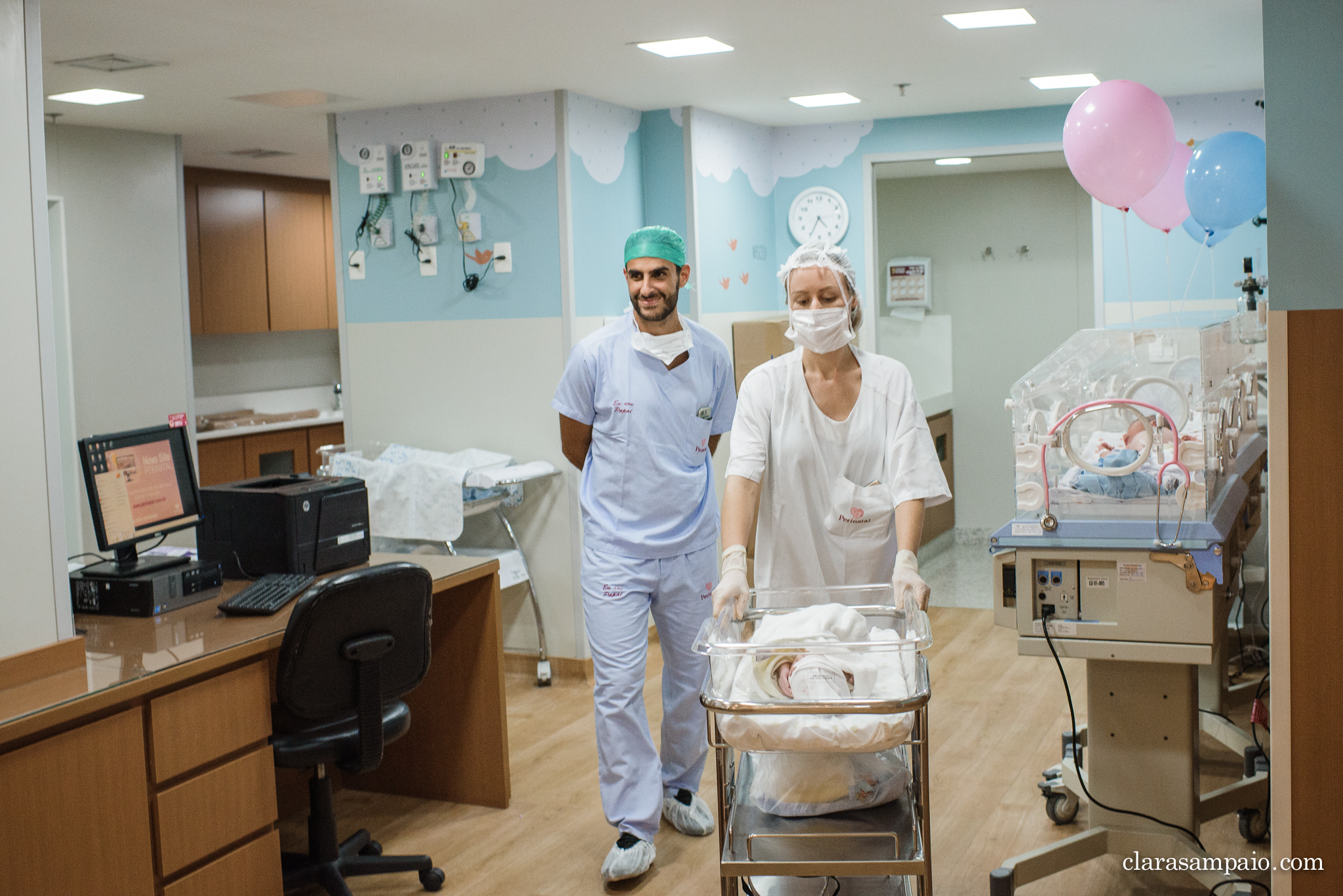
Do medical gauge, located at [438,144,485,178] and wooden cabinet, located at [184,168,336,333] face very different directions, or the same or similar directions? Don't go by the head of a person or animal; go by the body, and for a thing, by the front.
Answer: same or similar directions

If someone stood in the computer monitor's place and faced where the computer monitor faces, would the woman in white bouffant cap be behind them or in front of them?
in front

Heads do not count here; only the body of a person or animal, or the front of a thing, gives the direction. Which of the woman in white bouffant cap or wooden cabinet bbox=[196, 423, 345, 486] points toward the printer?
the wooden cabinet

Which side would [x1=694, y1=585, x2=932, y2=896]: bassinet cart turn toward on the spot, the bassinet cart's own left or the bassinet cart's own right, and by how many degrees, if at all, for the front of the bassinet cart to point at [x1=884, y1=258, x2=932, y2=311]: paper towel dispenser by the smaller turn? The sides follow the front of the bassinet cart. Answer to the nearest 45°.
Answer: approximately 180°

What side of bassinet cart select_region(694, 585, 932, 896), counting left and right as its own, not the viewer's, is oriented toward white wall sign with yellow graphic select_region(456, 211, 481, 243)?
back

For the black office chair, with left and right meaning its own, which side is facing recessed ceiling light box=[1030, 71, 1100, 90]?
right

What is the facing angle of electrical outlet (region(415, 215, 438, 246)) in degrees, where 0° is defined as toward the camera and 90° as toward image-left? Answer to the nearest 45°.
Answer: approximately 0°

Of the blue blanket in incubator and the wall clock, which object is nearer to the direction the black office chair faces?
the wall clock

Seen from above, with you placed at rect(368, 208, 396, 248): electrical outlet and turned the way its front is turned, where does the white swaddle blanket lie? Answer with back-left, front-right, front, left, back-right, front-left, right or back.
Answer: front

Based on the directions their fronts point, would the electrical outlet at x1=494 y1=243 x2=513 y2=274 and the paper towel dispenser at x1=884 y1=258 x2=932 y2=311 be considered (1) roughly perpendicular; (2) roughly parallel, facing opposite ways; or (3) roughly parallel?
roughly parallel

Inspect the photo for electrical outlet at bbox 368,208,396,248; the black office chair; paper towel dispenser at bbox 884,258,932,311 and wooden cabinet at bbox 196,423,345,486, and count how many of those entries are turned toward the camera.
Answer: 3

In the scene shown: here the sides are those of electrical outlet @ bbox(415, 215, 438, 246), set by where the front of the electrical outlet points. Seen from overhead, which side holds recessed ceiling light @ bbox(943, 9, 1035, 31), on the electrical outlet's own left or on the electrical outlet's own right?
on the electrical outlet's own left

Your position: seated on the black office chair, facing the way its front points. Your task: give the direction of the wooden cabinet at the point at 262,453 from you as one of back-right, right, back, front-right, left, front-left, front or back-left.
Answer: front-right

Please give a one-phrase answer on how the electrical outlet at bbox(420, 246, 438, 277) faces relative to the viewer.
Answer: facing the viewer

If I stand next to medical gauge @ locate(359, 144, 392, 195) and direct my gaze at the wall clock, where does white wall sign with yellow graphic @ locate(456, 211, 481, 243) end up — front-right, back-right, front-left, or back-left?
front-right

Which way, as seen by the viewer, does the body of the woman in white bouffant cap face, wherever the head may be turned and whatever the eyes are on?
toward the camera

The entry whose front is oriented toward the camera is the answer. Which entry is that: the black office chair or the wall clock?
the wall clock
